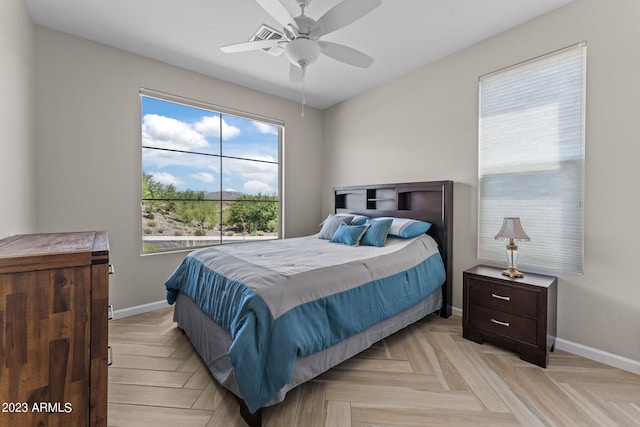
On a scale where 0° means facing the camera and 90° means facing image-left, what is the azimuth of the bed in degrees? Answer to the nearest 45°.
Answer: approximately 45°

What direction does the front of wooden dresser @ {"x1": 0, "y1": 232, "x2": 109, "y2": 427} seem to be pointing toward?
to the viewer's right

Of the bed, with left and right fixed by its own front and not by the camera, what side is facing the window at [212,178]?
right

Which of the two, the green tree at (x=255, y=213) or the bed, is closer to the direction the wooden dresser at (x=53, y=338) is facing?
the bed

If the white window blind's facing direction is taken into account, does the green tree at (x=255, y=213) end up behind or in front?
in front

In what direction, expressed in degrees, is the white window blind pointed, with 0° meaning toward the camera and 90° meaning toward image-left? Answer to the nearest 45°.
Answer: approximately 45°

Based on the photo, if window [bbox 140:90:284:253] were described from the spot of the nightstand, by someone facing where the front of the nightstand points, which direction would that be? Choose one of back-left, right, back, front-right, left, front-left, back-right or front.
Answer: front-right

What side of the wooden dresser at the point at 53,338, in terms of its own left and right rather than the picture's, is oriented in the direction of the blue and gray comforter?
front

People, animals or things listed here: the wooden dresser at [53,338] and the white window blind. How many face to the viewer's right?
1
